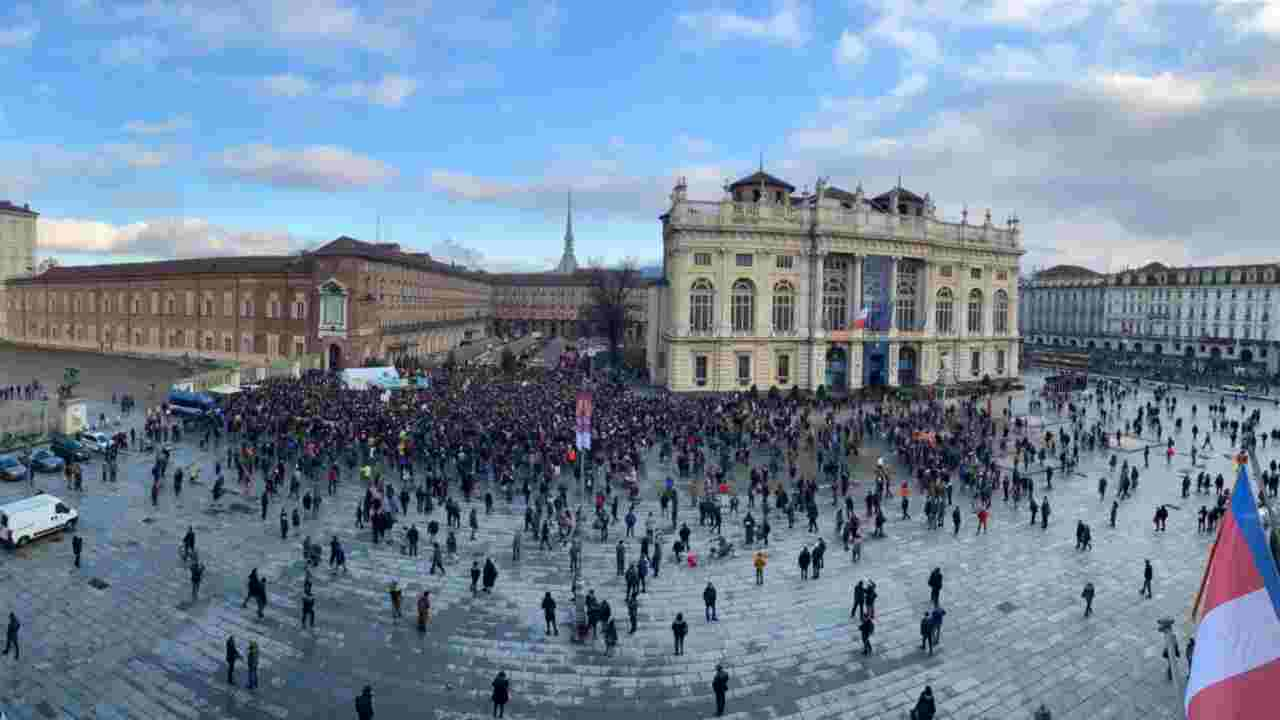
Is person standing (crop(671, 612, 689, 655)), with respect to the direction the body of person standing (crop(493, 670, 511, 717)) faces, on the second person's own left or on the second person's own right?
on the second person's own right

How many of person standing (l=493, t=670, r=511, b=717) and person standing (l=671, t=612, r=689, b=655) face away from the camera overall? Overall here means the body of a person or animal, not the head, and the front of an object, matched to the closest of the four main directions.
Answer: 2

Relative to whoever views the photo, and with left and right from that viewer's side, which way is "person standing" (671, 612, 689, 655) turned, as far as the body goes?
facing away from the viewer

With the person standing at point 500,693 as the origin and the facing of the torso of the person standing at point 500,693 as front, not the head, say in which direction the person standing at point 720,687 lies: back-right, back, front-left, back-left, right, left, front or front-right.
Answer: right

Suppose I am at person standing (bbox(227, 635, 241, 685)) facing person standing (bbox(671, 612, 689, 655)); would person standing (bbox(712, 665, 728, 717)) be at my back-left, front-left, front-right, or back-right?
front-right

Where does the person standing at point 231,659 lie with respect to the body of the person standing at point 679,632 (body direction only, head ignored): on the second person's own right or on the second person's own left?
on the second person's own left

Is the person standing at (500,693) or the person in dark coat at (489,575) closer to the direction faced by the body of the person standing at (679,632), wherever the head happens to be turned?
the person in dark coat

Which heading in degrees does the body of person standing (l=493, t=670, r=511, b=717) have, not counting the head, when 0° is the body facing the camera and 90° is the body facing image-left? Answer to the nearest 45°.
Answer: approximately 180°

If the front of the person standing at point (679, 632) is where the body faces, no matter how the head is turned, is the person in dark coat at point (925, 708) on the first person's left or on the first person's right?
on the first person's right

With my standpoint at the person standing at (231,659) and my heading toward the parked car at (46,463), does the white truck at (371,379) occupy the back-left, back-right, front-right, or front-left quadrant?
front-right

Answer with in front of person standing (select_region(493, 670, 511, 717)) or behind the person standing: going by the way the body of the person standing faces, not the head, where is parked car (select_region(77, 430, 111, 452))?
in front

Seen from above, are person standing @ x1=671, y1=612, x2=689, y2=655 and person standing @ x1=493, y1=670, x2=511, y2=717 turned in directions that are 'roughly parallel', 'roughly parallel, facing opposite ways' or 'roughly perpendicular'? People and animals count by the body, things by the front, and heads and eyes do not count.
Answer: roughly parallel

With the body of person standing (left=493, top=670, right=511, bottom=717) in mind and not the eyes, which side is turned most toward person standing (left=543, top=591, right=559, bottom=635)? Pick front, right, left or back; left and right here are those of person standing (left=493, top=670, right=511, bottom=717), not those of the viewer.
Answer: front
